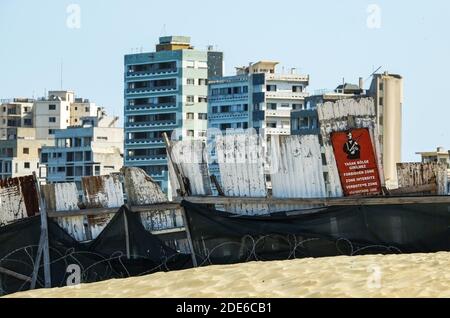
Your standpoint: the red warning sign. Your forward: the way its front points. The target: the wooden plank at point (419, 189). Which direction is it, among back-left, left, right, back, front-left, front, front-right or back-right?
left

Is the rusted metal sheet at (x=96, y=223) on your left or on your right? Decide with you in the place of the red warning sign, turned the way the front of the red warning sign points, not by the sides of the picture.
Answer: on your right

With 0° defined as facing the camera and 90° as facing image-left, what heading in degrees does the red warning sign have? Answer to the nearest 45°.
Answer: approximately 0°

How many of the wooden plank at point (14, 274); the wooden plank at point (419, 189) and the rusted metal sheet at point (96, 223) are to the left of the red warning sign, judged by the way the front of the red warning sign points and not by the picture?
1

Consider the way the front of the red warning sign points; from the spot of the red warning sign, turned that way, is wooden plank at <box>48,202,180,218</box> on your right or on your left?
on your right

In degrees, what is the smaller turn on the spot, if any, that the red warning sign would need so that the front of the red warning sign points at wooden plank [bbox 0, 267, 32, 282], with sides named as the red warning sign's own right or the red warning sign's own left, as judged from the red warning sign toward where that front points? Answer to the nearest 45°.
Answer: approximately 90° to the red warning sign's own right

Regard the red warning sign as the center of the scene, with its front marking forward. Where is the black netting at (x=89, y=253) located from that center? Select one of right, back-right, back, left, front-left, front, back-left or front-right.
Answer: right

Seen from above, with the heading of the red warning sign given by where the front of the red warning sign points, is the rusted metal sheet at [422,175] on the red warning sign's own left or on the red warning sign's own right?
on the red warning sign's own left

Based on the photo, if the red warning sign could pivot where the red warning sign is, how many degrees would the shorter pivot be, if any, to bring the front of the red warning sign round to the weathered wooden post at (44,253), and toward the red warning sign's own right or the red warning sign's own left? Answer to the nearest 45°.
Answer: approximately 90° to the red warning sign's own right
